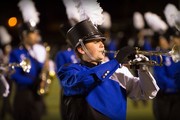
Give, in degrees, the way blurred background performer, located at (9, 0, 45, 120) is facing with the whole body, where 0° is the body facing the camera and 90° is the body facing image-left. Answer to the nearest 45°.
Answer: approximately 315°

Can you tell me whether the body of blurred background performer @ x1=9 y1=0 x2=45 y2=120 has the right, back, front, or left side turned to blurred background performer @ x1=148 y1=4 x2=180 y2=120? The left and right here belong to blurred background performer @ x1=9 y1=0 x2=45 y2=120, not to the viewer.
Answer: front
